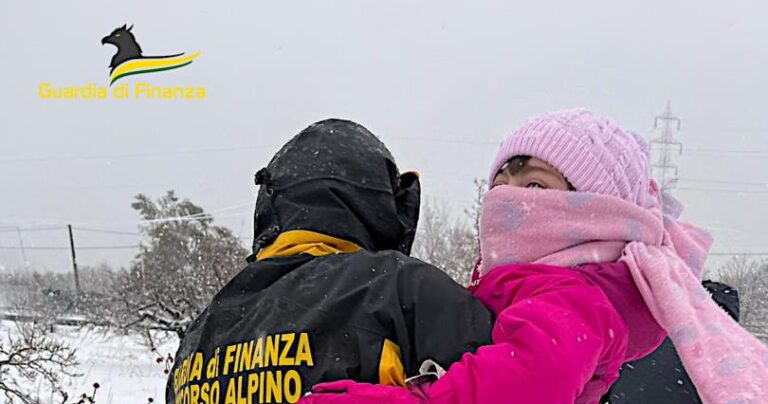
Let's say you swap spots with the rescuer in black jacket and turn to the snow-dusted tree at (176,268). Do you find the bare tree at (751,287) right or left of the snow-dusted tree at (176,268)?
right

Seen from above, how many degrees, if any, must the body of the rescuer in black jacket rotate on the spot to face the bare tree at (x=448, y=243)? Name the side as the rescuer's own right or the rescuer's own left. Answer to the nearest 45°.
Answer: approximately 45° to the rescuer's own left

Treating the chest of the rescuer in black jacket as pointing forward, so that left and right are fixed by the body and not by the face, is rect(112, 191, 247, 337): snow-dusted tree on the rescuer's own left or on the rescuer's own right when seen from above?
on the rescuer's own left

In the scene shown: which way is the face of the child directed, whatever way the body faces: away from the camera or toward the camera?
toward the camera

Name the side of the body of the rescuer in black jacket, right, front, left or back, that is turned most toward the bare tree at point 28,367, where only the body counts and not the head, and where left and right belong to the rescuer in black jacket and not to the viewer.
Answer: left

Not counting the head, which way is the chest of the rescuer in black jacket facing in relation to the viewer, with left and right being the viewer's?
facing away from the viewer and to the right of the viewer
